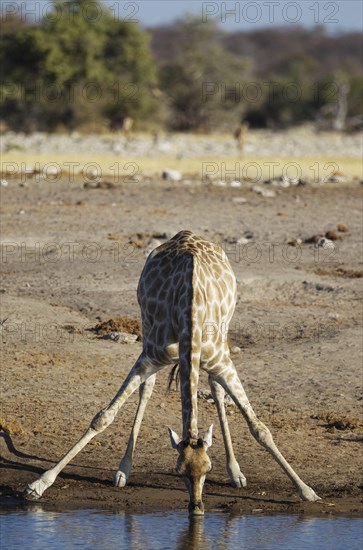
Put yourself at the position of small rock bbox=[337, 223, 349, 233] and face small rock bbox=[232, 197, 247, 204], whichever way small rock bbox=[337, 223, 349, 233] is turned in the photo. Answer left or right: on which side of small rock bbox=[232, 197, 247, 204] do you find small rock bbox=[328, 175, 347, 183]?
right

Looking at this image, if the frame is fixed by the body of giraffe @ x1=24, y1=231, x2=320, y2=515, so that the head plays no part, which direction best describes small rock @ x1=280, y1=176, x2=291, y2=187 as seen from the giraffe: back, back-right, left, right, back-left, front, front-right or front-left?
back

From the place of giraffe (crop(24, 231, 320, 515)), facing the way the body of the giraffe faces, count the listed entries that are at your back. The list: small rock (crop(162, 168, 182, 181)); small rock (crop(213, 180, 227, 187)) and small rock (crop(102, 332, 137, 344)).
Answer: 3

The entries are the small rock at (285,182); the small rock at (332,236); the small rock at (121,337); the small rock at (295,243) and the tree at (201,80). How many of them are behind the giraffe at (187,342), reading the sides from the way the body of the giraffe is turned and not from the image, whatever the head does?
5

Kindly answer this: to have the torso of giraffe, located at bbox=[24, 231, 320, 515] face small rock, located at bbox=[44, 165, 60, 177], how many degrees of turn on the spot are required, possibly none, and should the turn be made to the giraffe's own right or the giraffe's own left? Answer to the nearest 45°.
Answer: approximately 180°

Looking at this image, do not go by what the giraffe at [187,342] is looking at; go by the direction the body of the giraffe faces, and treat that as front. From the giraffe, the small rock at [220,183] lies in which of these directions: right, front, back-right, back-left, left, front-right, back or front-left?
back

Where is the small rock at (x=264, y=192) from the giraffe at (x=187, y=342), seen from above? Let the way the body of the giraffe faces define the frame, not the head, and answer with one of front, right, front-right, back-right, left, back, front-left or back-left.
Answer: back

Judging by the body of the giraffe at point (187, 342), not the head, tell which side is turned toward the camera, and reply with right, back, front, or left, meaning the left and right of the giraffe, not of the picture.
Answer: front

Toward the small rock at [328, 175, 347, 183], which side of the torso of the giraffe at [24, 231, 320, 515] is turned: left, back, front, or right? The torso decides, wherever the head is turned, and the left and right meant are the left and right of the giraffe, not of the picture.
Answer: back

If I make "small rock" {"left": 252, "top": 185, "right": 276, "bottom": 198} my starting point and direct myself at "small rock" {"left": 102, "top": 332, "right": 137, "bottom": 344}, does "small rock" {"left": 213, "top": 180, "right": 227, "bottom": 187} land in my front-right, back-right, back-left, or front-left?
back-right

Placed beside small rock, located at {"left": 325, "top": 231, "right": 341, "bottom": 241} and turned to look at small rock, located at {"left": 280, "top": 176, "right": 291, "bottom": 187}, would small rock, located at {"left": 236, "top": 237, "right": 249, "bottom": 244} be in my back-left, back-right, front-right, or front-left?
back-left

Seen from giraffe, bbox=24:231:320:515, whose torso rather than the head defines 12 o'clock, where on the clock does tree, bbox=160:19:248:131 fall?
The tree is roughly at 6 o'clock from the giraffe.

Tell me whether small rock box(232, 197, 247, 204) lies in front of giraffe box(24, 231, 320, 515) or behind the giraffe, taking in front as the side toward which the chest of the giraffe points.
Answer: behind
